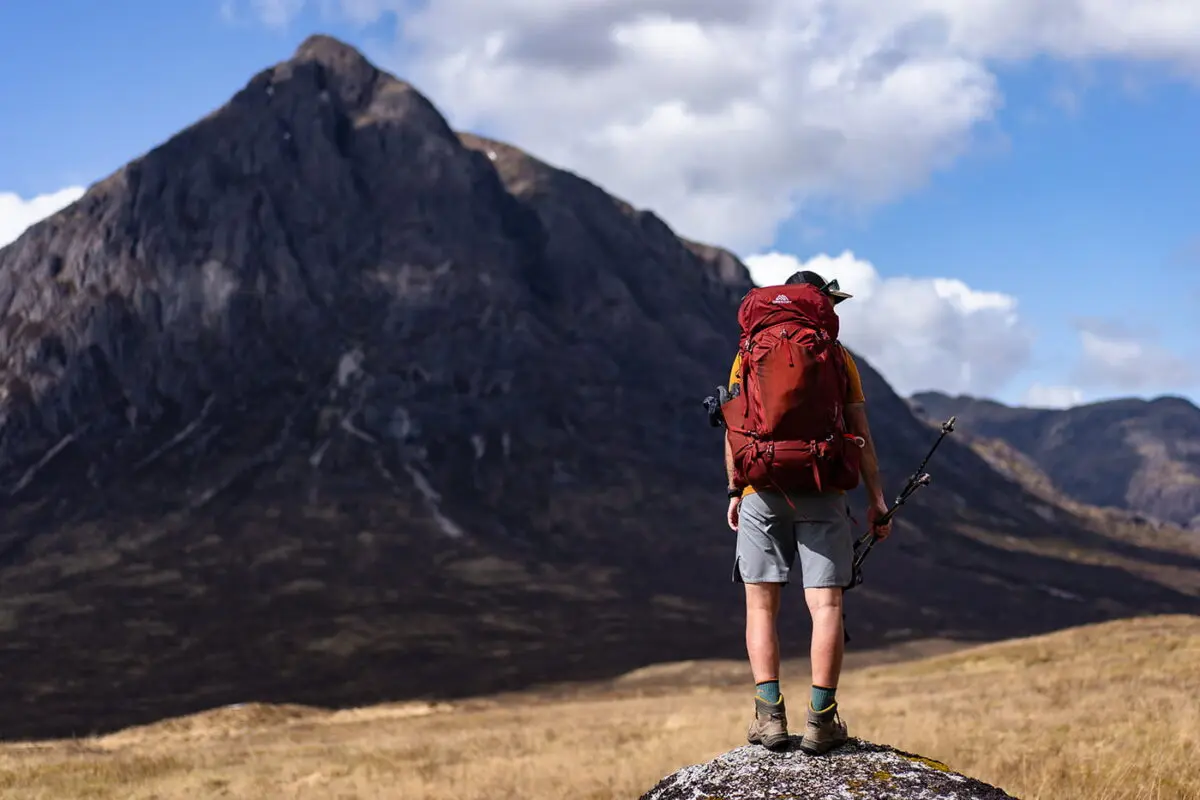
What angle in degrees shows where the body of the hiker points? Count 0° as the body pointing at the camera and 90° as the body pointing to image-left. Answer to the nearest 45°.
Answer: approximately 180°
